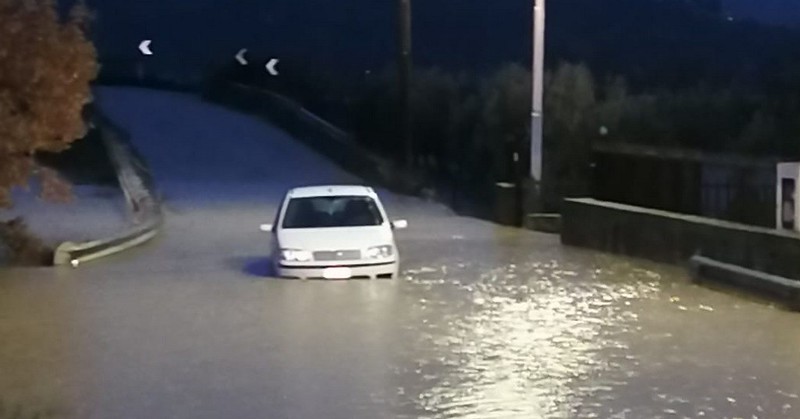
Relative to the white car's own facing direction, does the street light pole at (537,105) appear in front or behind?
behind

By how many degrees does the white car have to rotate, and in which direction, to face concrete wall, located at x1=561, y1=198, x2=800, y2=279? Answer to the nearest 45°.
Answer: approximately 90° to its left

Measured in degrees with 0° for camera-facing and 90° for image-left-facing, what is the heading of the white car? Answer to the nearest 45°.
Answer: approximately 0°

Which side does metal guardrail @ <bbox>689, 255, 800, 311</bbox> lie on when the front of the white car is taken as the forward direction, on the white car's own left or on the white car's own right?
on the white car's own left

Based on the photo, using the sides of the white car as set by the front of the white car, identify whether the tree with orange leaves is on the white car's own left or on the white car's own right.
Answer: on the white car's own right

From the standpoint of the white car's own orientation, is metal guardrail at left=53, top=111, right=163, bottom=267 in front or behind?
behind
